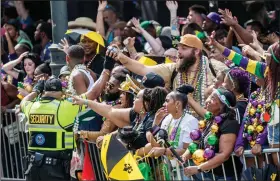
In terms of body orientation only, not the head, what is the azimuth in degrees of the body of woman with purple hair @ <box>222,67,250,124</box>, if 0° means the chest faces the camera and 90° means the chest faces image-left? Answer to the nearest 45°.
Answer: approximately 90°

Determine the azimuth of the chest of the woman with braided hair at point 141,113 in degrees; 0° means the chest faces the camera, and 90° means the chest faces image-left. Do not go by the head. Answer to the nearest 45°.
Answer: approximately 90°

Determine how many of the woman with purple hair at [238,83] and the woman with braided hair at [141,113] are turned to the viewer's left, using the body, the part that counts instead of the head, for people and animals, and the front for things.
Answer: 2

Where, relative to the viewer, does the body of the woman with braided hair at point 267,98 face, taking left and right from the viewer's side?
facing to the left of the viewer

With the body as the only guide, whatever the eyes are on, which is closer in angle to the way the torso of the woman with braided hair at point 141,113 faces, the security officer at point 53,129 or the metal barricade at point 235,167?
the security officer

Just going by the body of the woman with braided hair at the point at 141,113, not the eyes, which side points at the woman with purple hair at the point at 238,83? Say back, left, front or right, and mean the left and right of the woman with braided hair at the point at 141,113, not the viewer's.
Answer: back
